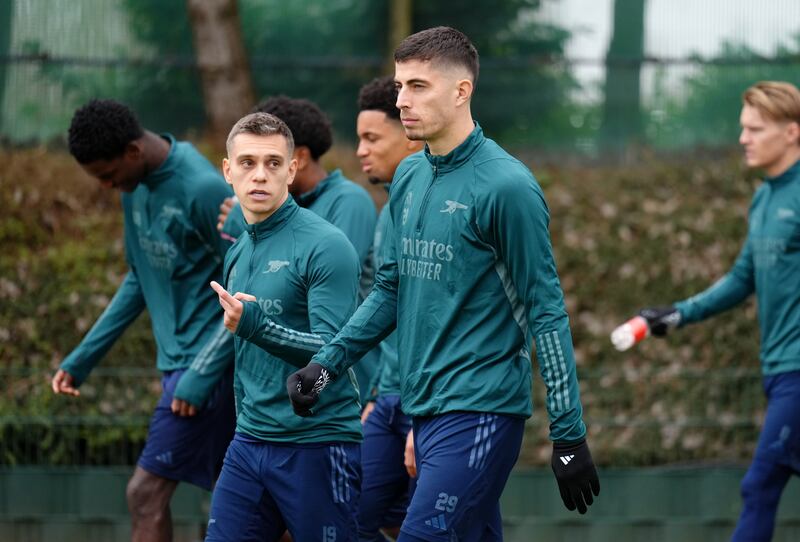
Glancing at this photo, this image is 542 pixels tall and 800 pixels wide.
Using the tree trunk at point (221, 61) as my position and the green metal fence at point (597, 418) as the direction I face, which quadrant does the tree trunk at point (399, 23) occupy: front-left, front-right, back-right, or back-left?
front-left

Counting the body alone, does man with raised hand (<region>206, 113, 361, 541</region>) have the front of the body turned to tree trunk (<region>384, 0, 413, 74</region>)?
no

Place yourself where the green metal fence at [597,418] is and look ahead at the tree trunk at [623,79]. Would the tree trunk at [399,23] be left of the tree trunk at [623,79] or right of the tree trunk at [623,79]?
left

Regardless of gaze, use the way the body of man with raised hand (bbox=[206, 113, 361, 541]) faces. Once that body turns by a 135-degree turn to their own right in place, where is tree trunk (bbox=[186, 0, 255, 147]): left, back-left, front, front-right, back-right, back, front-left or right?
front

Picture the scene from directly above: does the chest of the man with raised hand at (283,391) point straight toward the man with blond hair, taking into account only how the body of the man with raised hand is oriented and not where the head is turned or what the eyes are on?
no

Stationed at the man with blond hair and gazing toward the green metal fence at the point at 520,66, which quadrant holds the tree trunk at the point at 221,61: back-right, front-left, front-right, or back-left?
front-left

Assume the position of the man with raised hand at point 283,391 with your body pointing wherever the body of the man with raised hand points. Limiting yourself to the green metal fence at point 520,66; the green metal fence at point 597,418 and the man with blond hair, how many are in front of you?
0

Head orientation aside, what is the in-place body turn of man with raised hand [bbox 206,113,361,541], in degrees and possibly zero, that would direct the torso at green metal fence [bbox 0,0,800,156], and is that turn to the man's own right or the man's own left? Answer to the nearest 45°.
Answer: approximately 135° to the man's own right

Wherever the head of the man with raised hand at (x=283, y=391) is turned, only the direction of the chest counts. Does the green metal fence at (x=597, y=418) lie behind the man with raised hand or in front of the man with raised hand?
behind

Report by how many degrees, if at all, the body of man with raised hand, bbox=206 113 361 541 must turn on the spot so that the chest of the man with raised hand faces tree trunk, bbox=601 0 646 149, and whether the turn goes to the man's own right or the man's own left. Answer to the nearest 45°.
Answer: approximately 180°

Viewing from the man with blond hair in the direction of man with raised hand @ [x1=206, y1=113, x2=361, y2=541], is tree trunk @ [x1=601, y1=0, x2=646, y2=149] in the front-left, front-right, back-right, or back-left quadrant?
back-right

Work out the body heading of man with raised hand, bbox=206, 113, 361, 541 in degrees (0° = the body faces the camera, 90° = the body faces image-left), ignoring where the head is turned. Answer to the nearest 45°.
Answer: approximately 45°

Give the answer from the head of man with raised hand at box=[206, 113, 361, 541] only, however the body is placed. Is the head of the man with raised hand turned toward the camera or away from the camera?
toward the camera

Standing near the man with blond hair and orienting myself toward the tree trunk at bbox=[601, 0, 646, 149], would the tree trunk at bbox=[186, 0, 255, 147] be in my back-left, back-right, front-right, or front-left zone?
front-left

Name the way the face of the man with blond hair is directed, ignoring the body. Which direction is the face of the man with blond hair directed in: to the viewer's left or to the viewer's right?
to the viewer's left
